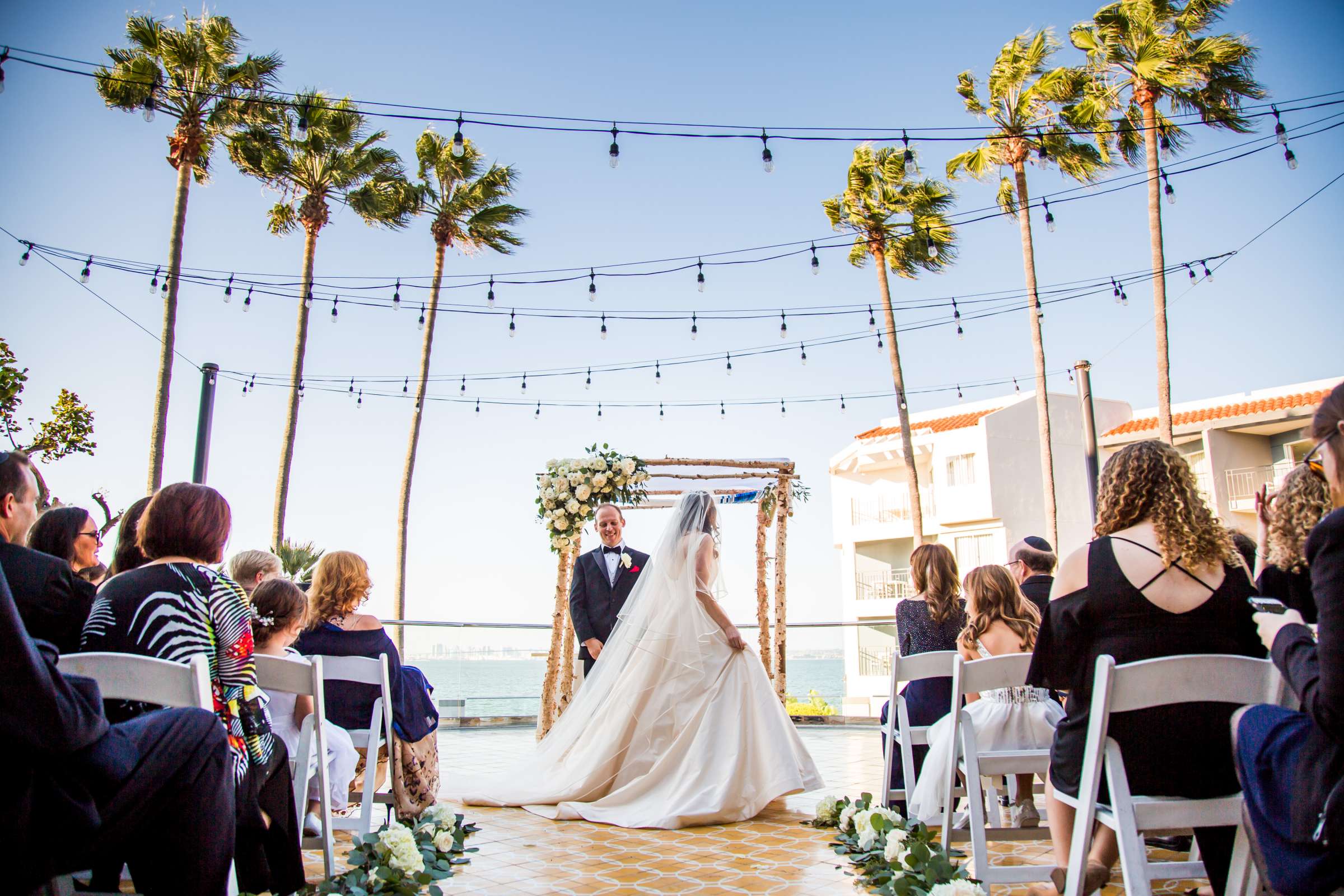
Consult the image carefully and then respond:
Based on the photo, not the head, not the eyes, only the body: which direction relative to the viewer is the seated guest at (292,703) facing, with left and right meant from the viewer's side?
facing away from the viewer and to the right of the viewer

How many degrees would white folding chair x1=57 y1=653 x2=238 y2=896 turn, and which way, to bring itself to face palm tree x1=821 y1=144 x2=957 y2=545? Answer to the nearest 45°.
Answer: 0° — it already faces it

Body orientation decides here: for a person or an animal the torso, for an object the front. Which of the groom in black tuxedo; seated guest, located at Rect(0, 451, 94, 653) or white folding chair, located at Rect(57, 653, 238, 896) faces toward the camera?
the groom in black tuxedo

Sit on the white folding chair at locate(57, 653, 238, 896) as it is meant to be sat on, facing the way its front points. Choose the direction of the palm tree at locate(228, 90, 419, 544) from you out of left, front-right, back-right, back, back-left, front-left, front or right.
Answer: front-left

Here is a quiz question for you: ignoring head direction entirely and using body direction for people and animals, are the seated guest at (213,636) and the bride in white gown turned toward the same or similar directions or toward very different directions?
same or similar directions

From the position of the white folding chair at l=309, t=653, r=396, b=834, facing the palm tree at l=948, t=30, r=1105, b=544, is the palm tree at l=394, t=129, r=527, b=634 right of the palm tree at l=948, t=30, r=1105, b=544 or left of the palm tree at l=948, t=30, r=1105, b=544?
left

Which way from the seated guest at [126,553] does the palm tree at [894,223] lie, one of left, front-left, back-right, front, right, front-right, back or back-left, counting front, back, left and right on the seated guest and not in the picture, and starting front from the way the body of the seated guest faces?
front

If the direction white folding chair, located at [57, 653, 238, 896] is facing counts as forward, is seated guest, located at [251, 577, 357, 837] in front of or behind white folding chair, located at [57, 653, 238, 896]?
in front

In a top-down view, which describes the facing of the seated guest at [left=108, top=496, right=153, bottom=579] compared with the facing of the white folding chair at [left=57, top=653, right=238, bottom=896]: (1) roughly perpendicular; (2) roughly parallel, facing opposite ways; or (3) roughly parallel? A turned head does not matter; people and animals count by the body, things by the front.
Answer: roughly parallel

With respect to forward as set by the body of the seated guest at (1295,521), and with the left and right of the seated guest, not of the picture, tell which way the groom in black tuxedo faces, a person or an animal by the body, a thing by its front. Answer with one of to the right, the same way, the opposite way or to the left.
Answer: the opposite way

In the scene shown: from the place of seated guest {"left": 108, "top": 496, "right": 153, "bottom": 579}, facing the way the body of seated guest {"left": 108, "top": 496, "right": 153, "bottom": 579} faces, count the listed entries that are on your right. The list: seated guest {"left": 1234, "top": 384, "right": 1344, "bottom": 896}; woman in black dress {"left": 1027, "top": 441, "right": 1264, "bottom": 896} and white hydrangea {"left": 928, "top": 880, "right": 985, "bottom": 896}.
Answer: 3

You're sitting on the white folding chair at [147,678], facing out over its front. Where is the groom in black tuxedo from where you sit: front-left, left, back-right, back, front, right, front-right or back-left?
front

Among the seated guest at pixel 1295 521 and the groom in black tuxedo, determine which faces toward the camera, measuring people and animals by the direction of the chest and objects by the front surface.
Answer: the groom in black tuxedo

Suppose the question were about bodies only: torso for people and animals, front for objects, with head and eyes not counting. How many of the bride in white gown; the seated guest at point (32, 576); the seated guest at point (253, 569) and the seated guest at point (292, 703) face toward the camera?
0

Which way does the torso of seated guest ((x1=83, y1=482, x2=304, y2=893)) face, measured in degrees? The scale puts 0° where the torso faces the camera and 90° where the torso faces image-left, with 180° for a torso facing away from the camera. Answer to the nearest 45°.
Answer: approximately 225°

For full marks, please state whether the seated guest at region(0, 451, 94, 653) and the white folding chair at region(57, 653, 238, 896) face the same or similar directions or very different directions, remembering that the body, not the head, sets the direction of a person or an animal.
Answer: same or similar directions

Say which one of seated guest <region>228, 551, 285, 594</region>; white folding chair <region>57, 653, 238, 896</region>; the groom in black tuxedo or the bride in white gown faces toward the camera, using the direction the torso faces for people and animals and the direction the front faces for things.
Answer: the groom in black tuxedo

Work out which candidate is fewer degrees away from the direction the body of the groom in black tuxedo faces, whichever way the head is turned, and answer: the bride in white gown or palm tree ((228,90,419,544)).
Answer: the bride in white gown
